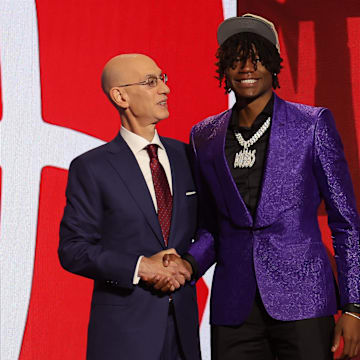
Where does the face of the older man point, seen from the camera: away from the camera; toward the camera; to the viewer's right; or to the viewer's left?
to the viewer's right

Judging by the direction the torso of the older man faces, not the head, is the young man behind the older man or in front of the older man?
in front

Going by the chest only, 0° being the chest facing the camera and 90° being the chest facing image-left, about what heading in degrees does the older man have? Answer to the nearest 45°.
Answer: approximately 315°
